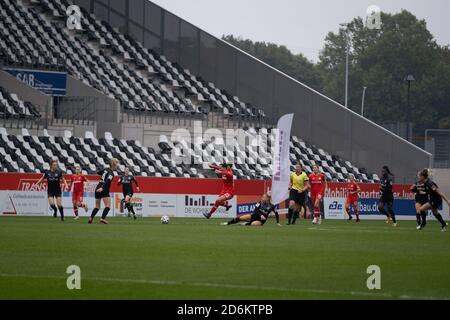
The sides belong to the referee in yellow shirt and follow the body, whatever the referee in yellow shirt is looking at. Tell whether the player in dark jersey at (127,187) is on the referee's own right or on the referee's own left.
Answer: on the referee's own right

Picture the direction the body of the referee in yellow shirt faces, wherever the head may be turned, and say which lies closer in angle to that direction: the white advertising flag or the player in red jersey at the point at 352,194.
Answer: the white advertising flag

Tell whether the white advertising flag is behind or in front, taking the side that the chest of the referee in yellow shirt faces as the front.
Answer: behind

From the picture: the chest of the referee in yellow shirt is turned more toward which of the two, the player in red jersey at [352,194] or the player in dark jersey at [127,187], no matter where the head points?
the player in dark jersey

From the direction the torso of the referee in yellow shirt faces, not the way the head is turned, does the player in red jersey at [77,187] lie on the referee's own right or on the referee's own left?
on the referee's own right

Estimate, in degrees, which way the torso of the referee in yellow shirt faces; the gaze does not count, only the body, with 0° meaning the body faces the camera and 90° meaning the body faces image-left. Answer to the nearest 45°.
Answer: approximately 45°

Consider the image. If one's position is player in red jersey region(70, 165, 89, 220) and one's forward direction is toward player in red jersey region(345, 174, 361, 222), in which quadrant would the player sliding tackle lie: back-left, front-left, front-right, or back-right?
front-right
